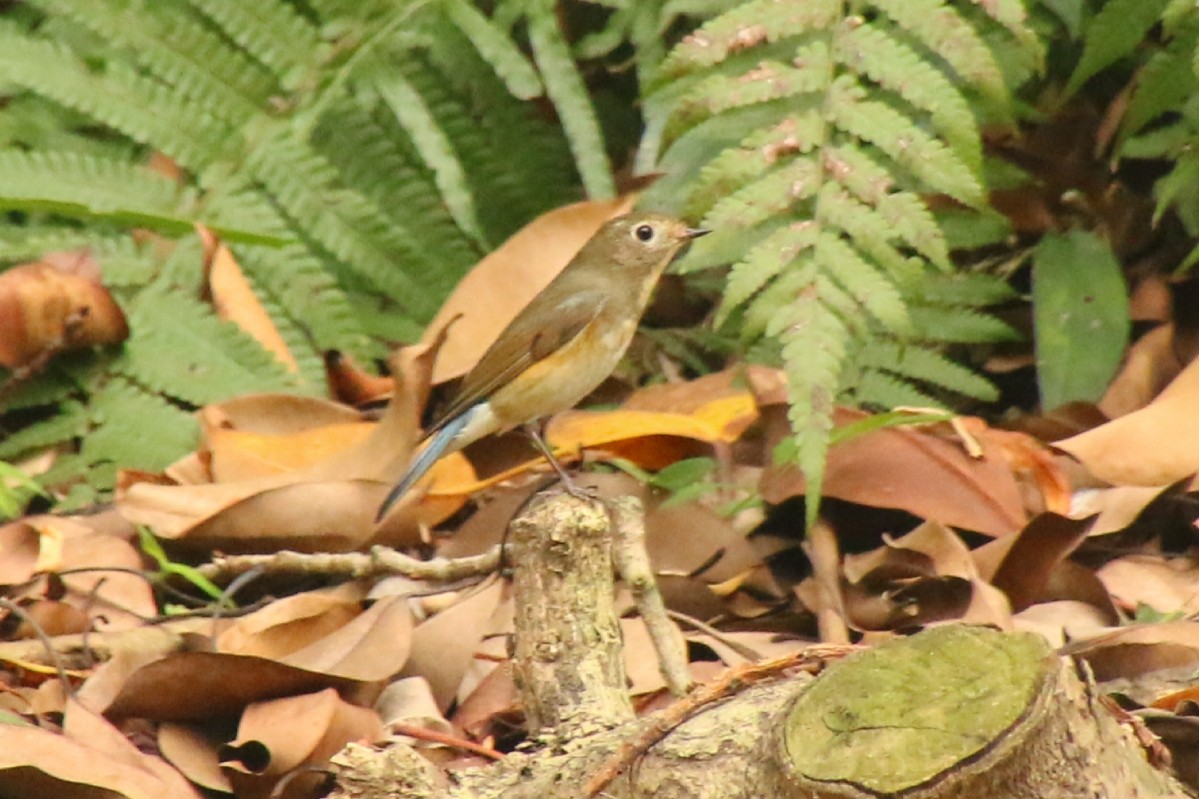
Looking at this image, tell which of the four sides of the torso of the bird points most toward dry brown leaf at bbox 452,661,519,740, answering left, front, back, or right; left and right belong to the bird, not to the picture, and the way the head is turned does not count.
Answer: right

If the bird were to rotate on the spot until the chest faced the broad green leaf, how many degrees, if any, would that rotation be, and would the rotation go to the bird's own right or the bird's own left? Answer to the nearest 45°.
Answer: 0° — it already faces it

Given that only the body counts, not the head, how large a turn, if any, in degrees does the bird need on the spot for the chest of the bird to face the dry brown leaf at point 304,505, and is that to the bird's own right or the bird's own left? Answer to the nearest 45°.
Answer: approximately 135° to the bird's own right

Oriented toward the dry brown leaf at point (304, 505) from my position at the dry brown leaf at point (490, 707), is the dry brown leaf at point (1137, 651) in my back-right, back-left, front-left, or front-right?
back-right

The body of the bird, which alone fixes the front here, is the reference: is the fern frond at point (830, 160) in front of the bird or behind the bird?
in front

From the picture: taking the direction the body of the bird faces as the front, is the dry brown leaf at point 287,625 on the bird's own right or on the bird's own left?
on the bird's own right

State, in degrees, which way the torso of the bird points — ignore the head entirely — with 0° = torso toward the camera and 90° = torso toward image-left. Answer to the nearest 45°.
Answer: approximately 270°

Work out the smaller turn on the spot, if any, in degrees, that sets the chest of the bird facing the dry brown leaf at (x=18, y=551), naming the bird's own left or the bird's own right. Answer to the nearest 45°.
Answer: approximately 135° to the bird's own right

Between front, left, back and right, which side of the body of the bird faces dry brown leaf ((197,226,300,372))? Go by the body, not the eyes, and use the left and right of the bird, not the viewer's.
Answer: back

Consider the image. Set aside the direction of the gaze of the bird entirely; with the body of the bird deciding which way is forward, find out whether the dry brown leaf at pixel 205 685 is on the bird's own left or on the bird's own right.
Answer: on the bird's own right
